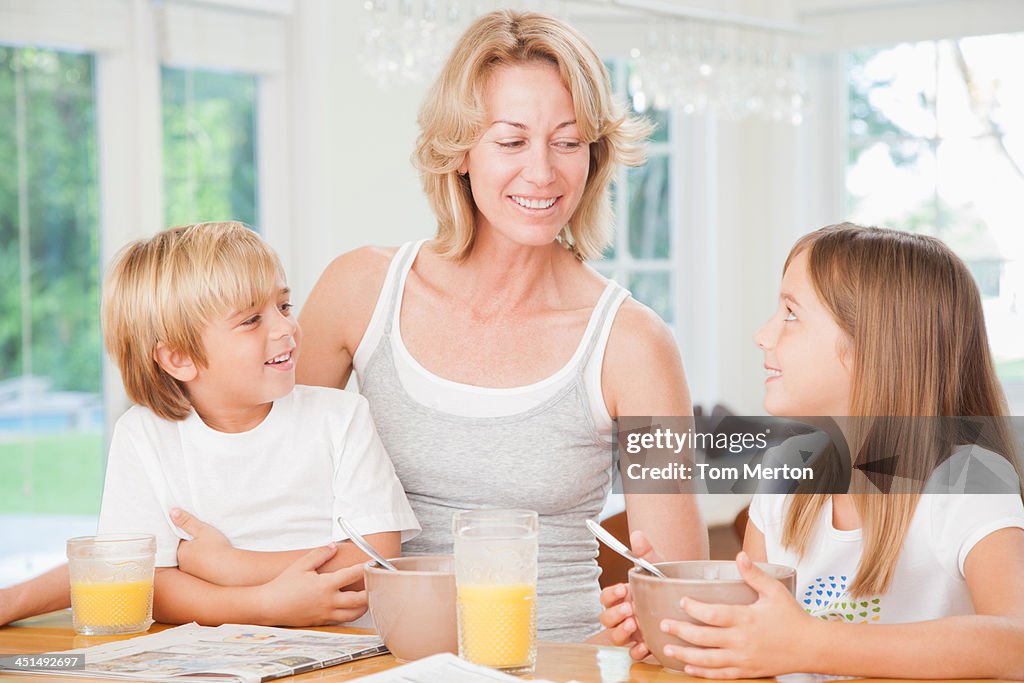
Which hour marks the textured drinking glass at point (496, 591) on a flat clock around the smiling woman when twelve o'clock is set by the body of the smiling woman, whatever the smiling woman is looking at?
The textured drinking glass is roughly at 12 o'clock from the smiling woman.

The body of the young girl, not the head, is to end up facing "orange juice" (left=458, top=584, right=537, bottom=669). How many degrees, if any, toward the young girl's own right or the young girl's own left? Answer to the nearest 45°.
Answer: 0° — they already face it

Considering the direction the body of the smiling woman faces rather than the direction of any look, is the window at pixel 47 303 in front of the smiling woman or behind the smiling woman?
behind

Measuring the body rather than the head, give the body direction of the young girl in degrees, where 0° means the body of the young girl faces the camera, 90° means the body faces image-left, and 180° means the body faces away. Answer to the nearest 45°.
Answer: approximately 45°

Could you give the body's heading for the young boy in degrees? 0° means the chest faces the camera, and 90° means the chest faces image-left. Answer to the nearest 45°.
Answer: approximately 0°

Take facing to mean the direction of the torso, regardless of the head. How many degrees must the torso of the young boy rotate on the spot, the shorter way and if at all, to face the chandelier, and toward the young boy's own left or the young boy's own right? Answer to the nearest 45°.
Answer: approximately 135° to the young boy's own left

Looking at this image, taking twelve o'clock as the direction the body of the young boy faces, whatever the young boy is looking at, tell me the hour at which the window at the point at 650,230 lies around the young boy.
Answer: The window is roughly at 7 o'clock from the young boy.

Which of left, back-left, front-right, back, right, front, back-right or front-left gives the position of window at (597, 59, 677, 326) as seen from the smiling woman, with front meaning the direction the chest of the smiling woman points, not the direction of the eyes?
back

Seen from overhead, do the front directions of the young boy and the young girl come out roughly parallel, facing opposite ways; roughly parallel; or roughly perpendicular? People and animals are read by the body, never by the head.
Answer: roughly perpendicular

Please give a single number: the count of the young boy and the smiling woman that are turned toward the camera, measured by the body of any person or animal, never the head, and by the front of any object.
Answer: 2

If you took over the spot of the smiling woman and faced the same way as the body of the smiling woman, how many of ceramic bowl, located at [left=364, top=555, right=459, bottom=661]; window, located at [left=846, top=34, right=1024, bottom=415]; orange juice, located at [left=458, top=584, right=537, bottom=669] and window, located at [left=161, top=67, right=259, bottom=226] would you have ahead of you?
2
